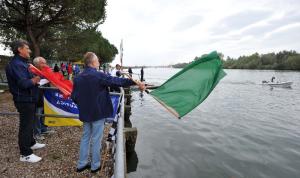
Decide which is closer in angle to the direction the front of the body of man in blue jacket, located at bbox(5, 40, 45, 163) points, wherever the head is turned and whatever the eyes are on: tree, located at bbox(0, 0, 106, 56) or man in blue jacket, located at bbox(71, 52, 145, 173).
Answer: the man in blue jacket

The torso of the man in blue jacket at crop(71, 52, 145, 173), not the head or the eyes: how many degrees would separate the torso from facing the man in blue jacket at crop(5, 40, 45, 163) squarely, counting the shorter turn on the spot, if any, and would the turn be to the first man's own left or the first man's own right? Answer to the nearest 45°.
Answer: approximately 90° to the first man's own left

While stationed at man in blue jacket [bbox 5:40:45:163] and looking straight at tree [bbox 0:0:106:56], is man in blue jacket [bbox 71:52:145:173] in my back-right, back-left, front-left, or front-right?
back-right

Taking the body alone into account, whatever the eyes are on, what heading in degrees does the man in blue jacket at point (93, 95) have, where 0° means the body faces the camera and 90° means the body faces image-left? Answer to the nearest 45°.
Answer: approximately 225°

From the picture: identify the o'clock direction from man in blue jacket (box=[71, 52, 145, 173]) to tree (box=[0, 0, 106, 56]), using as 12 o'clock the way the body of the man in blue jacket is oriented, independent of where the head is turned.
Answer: The tree is roughly at 10 o'clock from the man in blue jacket.

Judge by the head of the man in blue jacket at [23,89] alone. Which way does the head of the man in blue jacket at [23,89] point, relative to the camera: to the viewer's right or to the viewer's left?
to the viewer's right

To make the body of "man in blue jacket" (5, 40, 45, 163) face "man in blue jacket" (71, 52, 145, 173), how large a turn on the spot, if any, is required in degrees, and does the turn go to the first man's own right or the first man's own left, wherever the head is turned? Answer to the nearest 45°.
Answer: approximately 45° to the first man's own right

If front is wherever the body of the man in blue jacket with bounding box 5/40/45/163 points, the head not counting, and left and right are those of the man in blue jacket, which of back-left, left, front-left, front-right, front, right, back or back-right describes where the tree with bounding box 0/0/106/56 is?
left

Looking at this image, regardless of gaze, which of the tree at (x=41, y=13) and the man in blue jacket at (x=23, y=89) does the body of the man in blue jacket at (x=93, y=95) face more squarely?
the tree

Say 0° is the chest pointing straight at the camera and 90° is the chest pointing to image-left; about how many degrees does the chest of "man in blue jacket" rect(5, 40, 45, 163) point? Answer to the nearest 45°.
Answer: approximately 270°

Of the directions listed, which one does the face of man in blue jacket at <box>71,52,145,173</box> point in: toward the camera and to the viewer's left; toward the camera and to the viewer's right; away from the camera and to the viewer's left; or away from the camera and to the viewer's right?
away from the camera and to the viewer's right

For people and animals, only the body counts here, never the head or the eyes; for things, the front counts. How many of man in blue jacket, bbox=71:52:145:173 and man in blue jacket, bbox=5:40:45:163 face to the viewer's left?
0
